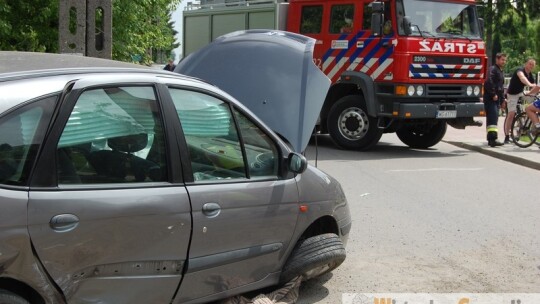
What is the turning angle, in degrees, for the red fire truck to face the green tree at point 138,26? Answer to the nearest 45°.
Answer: approximately 135° to its right

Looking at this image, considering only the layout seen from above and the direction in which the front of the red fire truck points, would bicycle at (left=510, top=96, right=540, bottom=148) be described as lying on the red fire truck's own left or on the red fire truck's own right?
on the red fire truck's own left

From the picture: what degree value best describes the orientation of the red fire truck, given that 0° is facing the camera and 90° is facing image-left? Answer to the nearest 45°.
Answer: approximately 315°

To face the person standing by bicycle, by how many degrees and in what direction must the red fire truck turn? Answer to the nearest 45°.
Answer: approximately 90° to its left

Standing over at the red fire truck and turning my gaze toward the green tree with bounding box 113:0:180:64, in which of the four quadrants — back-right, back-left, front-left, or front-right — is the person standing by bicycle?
back-right

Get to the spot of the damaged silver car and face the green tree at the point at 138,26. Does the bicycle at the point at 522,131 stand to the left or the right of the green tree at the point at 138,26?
right

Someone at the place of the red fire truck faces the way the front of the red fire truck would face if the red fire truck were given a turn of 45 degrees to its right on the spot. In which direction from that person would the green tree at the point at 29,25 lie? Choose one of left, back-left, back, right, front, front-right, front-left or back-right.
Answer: right
